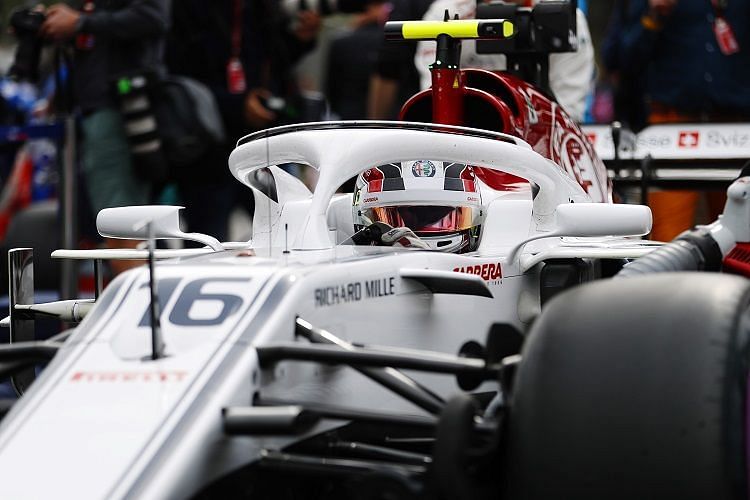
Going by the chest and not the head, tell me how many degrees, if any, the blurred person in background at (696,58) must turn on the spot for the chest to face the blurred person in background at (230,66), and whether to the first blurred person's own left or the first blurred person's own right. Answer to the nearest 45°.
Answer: approximately 90° to the first blurred person's own right

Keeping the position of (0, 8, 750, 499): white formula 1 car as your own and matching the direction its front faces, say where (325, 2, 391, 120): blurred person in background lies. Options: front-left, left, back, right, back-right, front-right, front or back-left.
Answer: back-right

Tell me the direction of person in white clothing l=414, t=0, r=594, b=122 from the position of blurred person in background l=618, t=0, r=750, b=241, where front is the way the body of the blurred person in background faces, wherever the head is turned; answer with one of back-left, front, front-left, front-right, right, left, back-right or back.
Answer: front-right

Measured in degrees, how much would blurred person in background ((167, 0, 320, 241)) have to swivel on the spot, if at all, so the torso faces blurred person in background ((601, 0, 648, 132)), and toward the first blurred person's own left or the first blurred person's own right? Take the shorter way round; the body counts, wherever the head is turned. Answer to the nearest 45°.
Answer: approximately 45° to the first blurred person's own left

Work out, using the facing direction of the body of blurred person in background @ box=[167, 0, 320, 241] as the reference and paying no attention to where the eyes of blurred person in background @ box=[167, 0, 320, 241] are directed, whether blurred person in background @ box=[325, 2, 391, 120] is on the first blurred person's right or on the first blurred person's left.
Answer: on the first blurred person's left

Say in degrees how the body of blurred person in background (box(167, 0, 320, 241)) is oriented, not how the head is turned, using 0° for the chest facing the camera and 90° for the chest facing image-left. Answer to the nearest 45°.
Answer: approximately 315°

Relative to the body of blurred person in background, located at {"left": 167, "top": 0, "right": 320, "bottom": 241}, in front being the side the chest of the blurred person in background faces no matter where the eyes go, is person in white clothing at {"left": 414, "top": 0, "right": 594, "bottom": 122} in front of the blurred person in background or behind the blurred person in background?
in front
